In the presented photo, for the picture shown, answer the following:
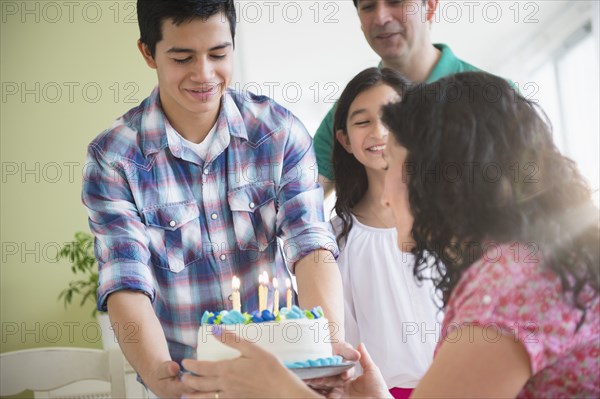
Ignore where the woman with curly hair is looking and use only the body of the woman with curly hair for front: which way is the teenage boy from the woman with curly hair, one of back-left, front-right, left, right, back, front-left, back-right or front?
front

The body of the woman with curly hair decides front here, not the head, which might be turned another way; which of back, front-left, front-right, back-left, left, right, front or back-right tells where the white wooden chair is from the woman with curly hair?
front

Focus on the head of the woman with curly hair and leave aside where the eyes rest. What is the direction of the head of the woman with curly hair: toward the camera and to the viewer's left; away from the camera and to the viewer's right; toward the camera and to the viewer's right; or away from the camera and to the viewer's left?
away from the camera and to the viewer's left

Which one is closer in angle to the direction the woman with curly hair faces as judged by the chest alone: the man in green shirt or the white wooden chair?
the white wooden chair

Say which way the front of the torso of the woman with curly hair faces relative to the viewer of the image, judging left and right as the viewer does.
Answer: facing away from the viewer and to the left of the viewer

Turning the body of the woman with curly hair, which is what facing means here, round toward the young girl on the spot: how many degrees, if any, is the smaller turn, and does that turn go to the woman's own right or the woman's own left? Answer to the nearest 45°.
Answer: approximately 45° to the woman's own right

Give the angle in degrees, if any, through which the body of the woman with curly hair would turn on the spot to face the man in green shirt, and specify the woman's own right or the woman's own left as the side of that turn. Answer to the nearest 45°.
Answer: approximately 45° to the woman's own right
